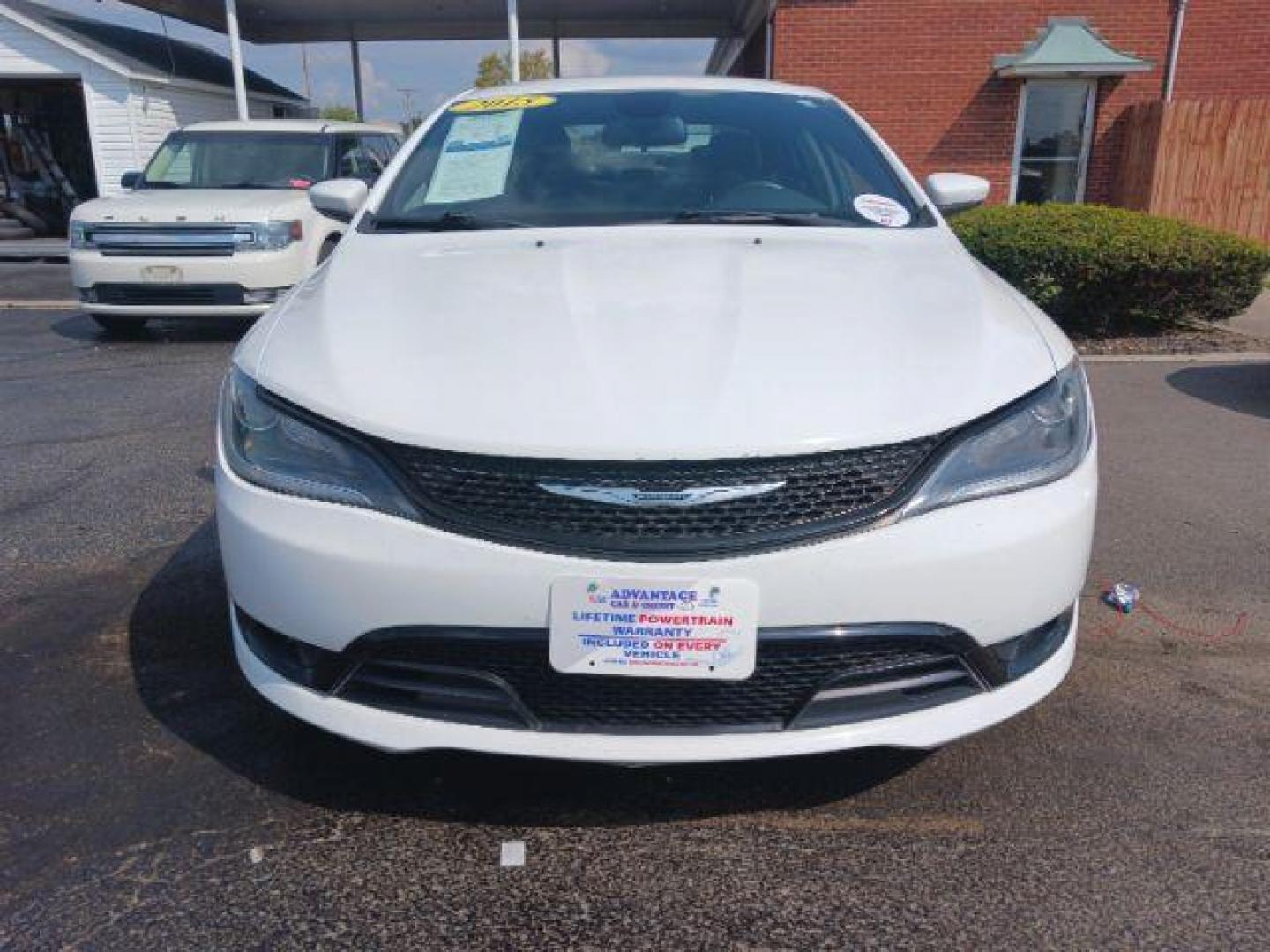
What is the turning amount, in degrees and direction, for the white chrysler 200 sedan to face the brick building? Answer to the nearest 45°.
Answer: approximately 180°

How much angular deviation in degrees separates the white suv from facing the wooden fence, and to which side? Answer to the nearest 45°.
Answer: approximately 135° to its left

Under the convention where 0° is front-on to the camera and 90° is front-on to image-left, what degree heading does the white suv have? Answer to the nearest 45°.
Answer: approximately 45°

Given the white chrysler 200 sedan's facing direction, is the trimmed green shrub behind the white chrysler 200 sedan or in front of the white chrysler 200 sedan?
behind

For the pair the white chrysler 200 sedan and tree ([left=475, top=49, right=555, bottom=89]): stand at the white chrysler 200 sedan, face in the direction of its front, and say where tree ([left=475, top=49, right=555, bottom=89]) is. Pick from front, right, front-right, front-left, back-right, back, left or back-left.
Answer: back

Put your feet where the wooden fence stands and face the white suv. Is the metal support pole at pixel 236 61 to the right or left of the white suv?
right

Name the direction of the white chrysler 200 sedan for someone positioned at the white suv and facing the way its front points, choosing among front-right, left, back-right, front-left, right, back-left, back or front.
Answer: front-left

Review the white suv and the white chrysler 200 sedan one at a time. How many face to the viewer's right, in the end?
0
